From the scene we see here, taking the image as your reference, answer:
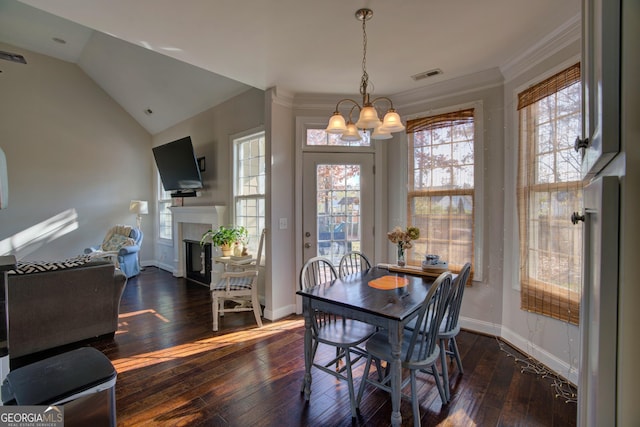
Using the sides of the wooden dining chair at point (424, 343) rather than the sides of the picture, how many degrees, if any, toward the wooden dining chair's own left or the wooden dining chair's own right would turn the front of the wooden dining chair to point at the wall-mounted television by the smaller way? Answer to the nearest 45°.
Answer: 0° — it already faces it

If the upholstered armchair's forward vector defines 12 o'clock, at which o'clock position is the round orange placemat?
The round orange placemat is roughly at 10 o'clock from the upholstered armchair.

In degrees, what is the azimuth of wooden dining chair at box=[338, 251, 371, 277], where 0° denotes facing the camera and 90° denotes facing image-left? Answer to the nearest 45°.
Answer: approximately 315°

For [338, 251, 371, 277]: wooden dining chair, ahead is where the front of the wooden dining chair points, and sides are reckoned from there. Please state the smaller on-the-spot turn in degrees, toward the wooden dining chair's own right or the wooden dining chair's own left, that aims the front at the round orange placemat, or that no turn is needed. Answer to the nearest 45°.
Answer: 0° — it already faces it

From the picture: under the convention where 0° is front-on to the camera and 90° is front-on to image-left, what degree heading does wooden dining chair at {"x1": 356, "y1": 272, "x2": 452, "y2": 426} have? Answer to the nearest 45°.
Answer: approximately 135°
